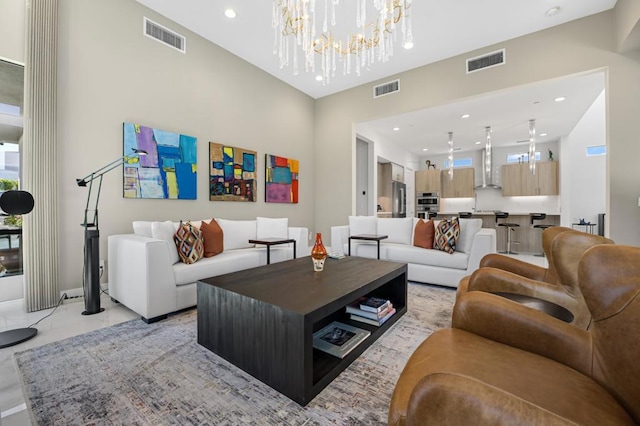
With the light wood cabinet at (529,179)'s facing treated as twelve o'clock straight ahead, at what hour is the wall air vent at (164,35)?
The wall air vent is roughly at 1 o'clock from the light wood cabinet.

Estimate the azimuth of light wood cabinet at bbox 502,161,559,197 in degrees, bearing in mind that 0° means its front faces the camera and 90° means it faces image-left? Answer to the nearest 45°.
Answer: approximately 0°

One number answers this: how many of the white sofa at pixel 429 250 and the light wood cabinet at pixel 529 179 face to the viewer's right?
0

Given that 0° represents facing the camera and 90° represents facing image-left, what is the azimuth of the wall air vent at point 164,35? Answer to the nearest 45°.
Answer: approximately 315°

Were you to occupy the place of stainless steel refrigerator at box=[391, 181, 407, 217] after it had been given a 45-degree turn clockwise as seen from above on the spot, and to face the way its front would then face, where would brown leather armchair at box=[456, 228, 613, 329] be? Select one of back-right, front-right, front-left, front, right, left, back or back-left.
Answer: front

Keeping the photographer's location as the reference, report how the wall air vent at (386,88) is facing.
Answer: facing the viewer and to the left of the viewer

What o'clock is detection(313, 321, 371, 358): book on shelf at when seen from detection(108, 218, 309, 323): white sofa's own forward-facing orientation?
The book on shelf is roughly at 12 o'clock from the white sofa.

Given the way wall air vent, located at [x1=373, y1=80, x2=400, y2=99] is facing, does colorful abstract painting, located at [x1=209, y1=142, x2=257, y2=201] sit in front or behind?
in front

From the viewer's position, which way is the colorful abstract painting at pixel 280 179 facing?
facing the viewer and to the right of the viewer

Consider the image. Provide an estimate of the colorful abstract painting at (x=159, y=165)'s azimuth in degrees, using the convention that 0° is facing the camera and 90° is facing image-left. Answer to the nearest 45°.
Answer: approximately 315°

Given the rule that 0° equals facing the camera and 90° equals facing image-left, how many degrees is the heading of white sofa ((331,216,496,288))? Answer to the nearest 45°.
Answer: approximately 45°

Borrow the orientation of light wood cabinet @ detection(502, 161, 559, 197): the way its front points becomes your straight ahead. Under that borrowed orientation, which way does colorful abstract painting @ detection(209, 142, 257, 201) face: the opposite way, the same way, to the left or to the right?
to the left

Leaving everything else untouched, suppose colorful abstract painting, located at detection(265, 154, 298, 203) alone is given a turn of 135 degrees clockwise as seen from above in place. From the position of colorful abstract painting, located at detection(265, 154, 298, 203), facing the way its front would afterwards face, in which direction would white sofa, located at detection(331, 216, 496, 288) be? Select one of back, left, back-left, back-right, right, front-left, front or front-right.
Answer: back-left

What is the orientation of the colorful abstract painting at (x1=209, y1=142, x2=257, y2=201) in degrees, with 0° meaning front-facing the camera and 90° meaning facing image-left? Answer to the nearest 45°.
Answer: approximately 315°

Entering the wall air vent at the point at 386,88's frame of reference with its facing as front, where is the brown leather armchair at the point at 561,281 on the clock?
The brown leather armchair is roughly at 10 o'clock from the wall air vent.

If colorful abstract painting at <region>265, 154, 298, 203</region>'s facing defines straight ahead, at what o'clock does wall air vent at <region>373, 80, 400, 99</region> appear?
The wall air vent is roughly at 11 o'clock from the colorful abstract painting.
